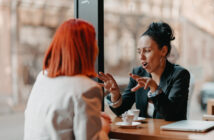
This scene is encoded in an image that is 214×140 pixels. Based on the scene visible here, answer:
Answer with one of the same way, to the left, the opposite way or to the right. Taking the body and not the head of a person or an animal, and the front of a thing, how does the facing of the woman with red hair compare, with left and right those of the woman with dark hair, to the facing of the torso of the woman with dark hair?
the opposite way

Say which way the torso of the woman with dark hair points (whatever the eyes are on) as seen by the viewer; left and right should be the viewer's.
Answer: facing the viewer and to the left of the viewer

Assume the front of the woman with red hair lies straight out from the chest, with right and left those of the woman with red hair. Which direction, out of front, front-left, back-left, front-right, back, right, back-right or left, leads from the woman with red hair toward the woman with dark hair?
front

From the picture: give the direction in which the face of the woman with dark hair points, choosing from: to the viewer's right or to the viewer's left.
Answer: to the viewer's left

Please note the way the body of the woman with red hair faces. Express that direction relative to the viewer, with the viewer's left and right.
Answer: facing away from the viewer and to the right of the viewer

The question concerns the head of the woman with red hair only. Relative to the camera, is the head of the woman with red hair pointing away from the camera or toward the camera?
away from the camera
